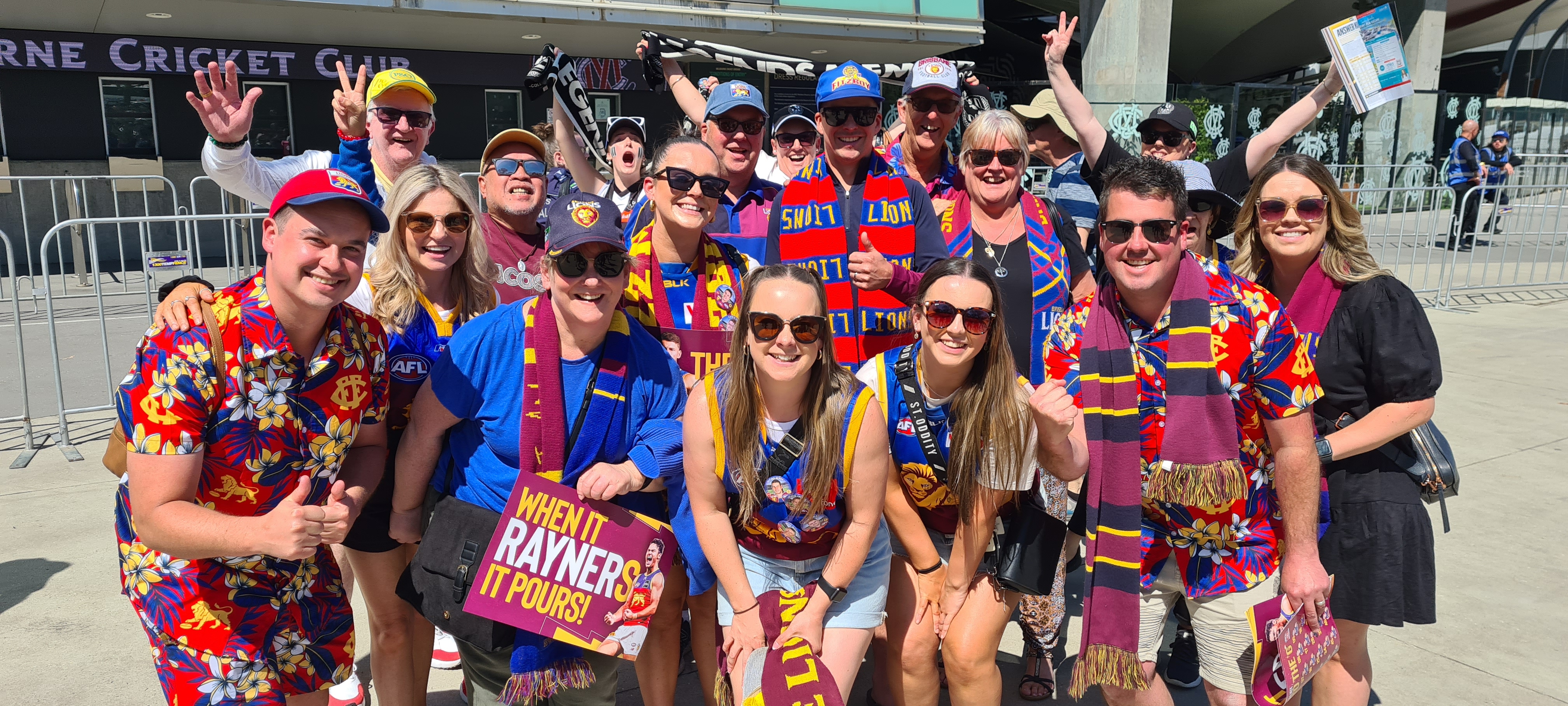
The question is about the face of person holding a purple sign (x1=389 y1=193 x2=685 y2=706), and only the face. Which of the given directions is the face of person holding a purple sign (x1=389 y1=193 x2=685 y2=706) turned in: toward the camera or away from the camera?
toward the camera

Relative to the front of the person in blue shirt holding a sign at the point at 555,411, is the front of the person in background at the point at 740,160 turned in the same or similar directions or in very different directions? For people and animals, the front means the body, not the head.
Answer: same or similar directions

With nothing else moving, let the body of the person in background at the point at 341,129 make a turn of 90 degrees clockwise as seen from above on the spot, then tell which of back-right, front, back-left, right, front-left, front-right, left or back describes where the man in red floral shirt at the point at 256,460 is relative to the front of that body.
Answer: left

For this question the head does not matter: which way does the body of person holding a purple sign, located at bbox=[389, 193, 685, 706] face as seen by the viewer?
toward the camera

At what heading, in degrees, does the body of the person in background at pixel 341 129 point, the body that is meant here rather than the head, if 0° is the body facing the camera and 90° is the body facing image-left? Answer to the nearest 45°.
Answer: approximately 0°

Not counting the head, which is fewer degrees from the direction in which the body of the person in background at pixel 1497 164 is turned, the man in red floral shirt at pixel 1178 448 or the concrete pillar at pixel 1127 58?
the man in red floral shirt

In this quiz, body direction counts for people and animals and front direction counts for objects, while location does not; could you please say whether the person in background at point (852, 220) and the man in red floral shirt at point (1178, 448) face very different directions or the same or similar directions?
same or similar directions

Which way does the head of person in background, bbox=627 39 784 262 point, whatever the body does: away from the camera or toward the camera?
toward the camera

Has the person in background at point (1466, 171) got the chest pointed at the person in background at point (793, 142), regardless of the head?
no

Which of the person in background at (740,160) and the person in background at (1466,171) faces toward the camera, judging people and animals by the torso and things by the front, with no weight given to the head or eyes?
the person in background at (740,160)

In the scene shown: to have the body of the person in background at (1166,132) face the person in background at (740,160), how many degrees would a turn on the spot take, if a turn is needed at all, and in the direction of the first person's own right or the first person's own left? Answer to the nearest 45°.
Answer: approximately 45° to the first person's own right

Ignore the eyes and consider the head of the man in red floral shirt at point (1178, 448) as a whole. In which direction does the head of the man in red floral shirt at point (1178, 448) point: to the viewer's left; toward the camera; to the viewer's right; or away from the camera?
toward the camera

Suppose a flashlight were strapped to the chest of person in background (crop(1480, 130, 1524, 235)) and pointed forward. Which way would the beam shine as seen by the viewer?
toward the camera
